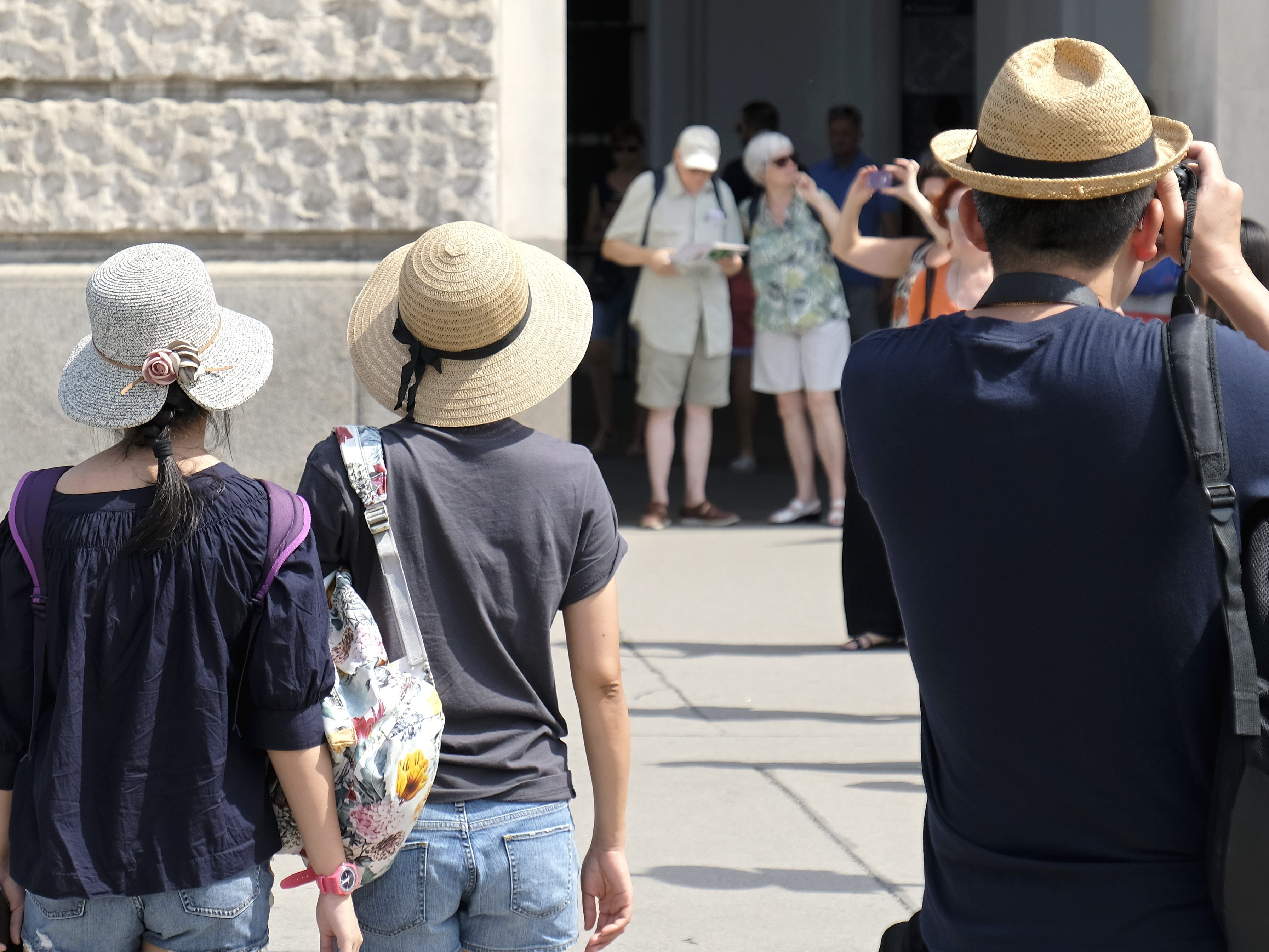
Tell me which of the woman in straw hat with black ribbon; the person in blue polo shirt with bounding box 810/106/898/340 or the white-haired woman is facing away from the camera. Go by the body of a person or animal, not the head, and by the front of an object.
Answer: the woman in straw hat with black ribbon

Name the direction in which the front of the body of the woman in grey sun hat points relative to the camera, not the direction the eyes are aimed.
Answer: away from the camera

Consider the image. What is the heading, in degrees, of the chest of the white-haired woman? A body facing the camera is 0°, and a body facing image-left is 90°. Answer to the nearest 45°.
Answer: approximately 0°

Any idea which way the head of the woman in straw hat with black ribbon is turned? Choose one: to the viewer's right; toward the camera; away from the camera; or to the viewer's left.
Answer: away from the camera

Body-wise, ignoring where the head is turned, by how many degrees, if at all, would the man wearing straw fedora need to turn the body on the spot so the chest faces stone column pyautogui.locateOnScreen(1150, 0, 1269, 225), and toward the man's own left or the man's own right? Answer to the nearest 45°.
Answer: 0° — they already face it

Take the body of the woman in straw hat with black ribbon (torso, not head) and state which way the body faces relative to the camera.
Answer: away from the camera

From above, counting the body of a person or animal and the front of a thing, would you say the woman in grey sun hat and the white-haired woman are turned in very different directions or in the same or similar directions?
very different directions

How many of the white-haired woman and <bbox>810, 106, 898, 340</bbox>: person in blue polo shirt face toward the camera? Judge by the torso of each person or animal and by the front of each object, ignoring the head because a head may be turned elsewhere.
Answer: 2
